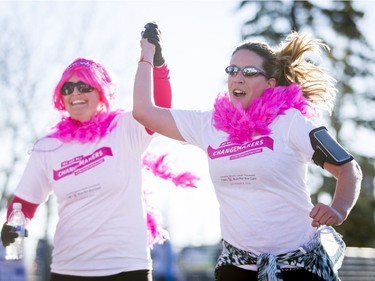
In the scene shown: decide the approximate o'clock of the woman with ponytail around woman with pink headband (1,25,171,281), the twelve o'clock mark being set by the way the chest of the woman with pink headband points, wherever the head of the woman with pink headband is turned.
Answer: The woman with ponytail is roughly at 9 o'clock from the woman with pink headband.

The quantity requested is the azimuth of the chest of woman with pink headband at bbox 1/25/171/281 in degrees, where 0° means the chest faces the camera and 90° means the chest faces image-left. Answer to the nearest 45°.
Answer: approximately 45°

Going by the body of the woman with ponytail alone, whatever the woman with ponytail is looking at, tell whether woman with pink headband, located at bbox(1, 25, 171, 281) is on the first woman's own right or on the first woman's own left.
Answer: on the first woman's own right

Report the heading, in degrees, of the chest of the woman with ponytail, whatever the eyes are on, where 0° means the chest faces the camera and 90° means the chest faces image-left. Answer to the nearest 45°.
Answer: approximately 45°
